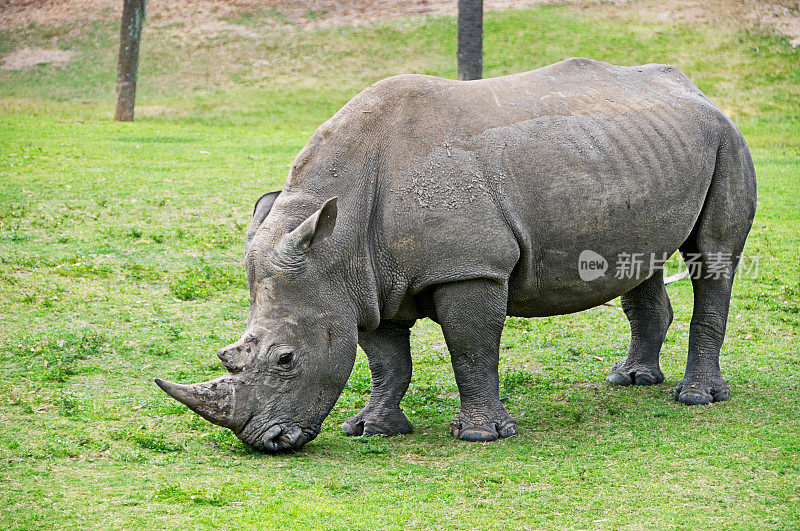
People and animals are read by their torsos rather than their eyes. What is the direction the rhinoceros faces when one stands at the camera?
facing the viewer and to the left of the viewer
